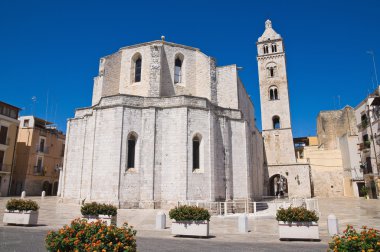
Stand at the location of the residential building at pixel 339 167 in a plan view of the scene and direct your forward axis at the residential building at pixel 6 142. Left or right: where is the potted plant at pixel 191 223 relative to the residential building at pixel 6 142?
left

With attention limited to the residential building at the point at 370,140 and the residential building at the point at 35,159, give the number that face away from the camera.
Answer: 0

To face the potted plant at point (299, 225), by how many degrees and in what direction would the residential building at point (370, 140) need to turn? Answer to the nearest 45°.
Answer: approximately 45° to its left

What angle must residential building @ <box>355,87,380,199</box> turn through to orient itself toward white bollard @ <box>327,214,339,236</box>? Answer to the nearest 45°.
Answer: approximately 45° to its left

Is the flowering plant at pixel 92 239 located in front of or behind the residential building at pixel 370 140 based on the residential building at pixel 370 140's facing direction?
in front

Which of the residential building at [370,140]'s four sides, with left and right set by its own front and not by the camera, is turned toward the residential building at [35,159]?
front

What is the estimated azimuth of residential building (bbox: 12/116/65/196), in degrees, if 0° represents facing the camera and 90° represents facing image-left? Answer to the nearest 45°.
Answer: approximately 315°

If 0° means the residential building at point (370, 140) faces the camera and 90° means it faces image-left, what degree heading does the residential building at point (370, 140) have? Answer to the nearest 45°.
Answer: approximately 45°

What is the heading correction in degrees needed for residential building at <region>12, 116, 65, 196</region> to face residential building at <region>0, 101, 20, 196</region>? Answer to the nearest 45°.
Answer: approximately 90° to its right

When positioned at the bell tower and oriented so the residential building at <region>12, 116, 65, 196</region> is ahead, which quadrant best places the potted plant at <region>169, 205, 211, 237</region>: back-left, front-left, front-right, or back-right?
front-left
